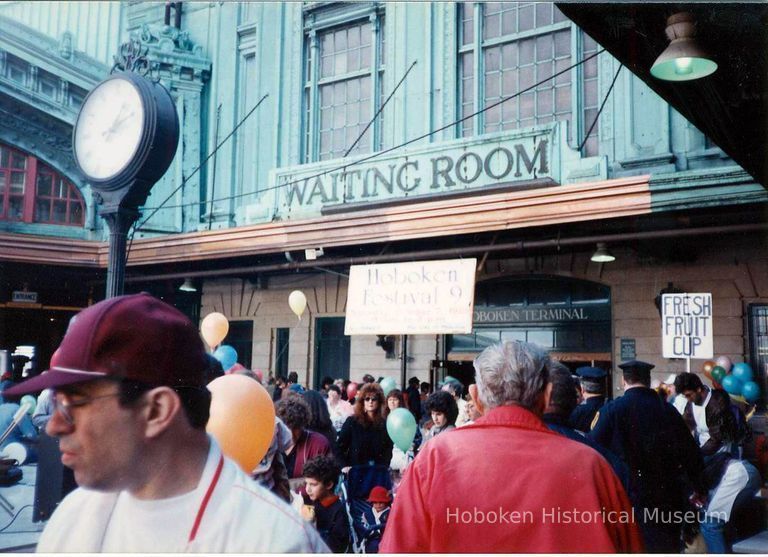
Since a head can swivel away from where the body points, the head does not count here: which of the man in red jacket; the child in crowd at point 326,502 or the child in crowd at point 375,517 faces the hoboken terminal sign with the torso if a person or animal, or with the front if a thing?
the man in red jacket

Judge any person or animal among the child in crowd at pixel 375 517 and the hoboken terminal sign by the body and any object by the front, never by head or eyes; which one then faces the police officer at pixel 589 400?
the hoboken terminal sign

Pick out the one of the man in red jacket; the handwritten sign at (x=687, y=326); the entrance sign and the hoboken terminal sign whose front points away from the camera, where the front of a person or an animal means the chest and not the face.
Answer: the man in red jacket

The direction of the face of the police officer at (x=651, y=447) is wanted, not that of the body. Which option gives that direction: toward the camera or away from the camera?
away from the camera

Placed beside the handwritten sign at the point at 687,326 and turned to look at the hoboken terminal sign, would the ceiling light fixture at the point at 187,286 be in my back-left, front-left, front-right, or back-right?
front-left

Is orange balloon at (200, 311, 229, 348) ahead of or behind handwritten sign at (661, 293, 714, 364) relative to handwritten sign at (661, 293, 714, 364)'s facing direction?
ahead

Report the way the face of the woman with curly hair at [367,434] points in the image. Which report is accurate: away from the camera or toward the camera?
toward the camera

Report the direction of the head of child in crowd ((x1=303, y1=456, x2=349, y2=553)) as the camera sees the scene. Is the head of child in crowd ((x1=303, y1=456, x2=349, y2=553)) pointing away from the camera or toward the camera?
toward the camera

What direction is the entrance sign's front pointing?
toward the camera

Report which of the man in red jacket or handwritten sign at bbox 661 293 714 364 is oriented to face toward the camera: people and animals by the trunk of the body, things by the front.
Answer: the handwritten sign

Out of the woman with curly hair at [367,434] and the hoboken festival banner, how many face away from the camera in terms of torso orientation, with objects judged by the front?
0

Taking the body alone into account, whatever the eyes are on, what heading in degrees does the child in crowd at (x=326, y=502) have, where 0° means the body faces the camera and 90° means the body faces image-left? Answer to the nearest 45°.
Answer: approximately 45°

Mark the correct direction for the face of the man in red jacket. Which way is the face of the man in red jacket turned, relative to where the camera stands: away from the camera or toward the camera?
away from the camera

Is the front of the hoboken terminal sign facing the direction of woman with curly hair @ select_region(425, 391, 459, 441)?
yes

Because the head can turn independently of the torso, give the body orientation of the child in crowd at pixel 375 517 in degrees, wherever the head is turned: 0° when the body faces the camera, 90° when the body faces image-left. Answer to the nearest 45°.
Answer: approximately 0°

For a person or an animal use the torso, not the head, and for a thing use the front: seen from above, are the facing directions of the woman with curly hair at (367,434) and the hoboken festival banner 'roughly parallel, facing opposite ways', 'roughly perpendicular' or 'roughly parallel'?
roughly parallel

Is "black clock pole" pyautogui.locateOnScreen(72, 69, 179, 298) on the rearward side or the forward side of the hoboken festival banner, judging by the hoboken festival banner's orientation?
on the forward side

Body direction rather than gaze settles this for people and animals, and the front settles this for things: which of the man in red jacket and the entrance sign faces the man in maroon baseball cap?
the entrance sign

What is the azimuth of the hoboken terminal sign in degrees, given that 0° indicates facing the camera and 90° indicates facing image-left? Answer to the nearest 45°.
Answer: approximately 0°

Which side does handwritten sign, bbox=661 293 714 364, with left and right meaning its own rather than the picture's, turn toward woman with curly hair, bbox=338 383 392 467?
right
